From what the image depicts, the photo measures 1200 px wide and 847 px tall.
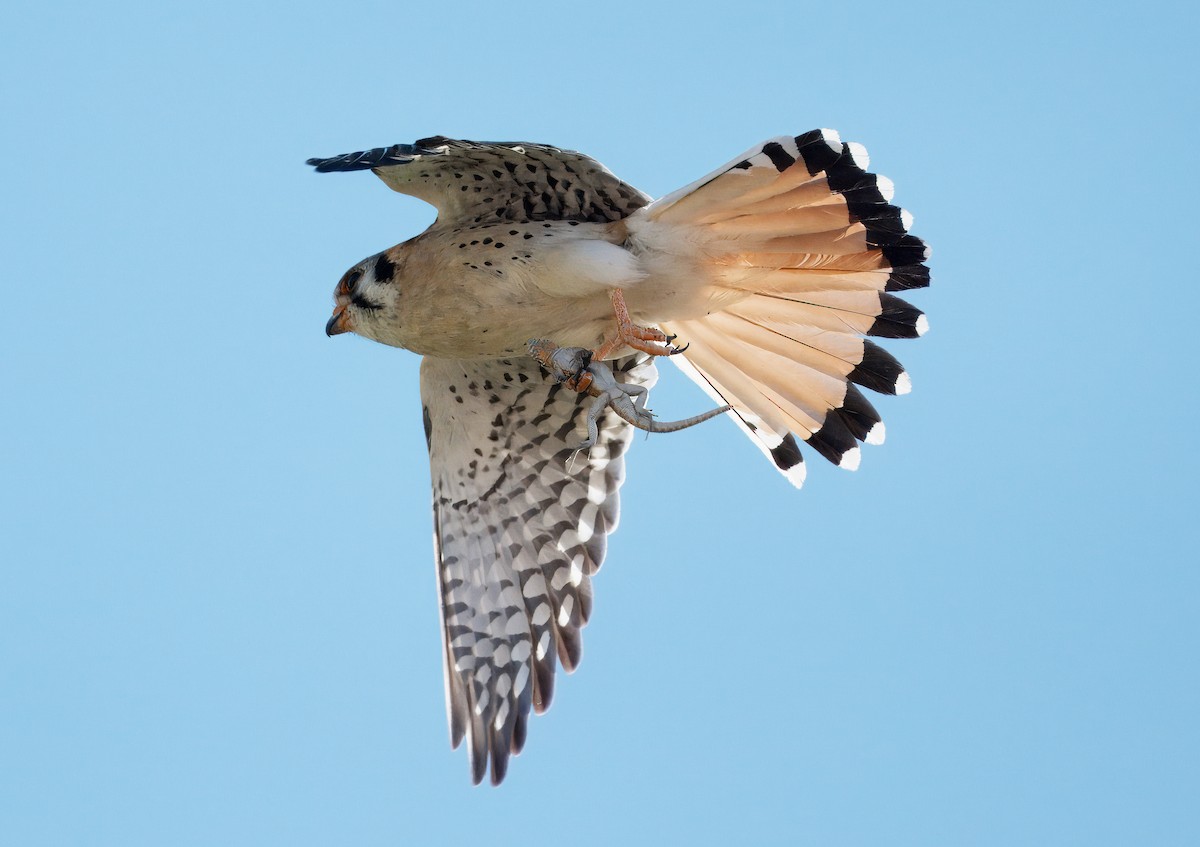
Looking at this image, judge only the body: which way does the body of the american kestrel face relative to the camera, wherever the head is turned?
to the viewer's left
